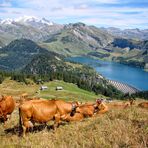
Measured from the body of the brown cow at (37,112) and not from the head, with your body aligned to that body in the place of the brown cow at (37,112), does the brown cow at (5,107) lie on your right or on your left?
on your left

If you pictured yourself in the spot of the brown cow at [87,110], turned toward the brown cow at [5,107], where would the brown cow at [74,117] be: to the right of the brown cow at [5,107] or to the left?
left

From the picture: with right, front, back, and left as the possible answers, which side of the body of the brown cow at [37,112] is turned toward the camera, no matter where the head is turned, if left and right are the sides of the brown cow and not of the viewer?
right

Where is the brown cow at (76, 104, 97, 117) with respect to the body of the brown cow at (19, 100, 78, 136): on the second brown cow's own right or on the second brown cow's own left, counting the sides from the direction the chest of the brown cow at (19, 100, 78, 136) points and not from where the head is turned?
on the second brown cow's own left
